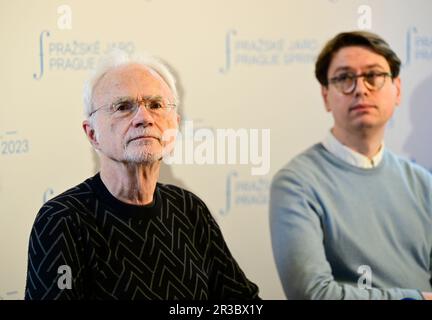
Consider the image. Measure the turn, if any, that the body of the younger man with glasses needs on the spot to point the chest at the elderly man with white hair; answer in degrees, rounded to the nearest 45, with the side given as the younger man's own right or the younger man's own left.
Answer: approximately 90° to the younger man's own right

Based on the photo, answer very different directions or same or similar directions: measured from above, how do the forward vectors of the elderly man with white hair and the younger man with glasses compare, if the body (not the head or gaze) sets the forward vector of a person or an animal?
same or similar directions

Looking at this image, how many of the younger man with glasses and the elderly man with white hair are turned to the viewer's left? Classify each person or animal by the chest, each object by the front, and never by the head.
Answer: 0

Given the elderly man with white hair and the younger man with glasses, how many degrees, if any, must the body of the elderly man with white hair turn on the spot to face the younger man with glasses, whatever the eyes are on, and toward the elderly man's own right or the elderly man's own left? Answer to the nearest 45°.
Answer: approximately 45° to the elderly man's own left

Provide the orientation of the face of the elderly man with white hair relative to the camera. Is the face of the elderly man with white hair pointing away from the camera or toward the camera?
toward the camera
